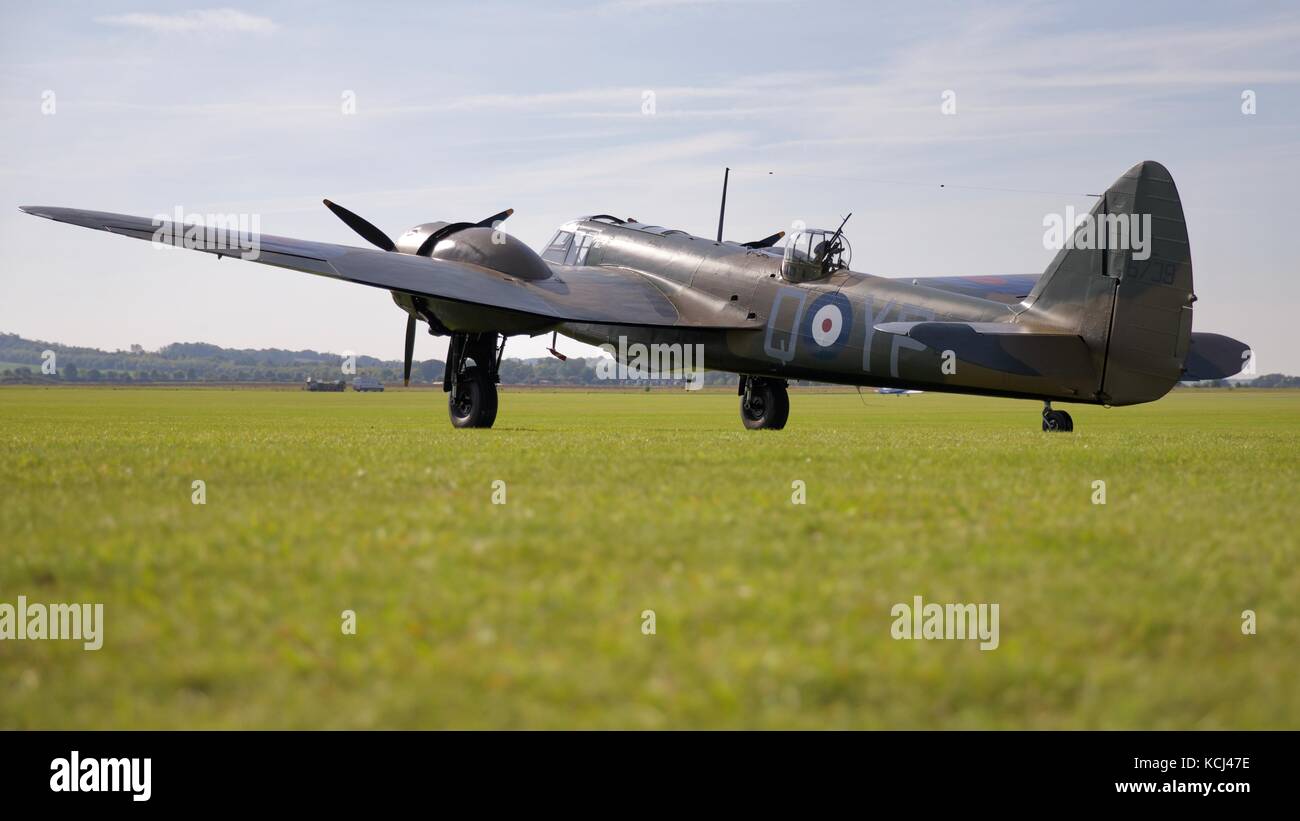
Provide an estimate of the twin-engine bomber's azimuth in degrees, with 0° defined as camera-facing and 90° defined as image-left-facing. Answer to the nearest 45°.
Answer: approximately 135°
